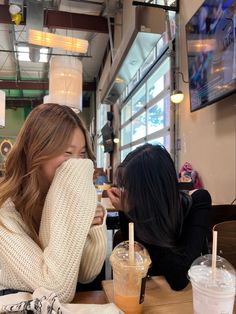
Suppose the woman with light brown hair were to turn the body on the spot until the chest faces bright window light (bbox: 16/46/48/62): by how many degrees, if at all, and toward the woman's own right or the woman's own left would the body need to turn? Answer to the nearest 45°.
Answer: approximately 135° to the woman's own left

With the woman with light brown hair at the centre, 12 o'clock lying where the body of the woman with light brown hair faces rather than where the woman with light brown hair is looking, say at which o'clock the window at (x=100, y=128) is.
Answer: The window is roughly at 8 o'clock from the woman with light brown hair.

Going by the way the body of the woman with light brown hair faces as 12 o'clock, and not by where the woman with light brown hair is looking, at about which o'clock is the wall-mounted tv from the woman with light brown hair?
The wall-mounted tv is roughly at 9 o'clock from the woman with light brown hair.

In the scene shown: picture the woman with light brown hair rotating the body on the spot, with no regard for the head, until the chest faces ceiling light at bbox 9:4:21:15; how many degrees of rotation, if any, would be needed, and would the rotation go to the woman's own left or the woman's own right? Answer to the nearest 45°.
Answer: approximately 135° to the woman's own left

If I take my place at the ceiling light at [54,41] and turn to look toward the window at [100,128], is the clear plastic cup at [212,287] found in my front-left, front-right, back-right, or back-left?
back-right

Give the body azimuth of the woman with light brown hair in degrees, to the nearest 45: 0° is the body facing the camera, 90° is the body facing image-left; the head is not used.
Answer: approximately 315°

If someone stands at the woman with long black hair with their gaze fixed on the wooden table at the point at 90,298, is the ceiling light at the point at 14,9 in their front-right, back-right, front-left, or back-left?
back-right
